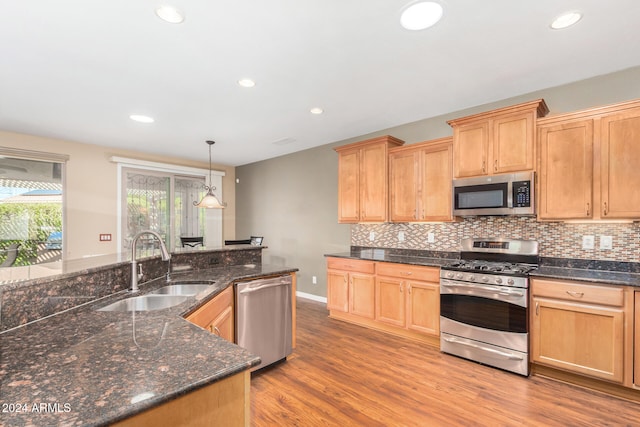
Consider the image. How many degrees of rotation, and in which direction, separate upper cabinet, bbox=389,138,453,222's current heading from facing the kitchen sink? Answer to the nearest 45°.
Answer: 0° — it already faces it

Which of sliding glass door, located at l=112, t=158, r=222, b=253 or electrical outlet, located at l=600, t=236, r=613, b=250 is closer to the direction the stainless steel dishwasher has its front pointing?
the electrical outlet

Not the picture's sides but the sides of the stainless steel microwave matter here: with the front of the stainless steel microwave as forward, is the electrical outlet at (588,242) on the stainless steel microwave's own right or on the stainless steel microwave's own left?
on the stainless steel microwave's own left

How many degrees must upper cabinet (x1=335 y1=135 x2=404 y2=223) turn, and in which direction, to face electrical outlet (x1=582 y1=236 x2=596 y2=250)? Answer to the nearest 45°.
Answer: approximately 90° to its left

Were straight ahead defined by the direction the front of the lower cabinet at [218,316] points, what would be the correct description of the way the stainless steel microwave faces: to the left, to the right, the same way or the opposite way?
to the right

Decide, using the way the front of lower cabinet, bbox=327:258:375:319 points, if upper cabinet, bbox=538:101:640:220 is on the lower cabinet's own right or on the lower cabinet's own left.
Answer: on the lower cabinet's own left

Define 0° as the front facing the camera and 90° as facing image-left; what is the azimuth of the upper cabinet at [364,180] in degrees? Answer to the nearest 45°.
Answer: approximately 45°

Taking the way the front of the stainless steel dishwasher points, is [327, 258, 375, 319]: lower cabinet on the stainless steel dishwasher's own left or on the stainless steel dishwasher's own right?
on the stainless steel dishwasher's own left

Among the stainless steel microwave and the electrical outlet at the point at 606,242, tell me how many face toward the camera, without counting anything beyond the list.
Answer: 2

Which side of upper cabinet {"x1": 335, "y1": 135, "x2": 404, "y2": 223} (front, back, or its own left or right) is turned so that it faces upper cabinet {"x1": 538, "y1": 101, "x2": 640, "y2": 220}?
left

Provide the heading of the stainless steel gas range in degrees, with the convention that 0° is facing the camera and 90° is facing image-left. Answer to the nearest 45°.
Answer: approximately 45°
